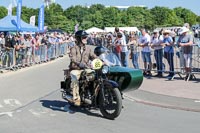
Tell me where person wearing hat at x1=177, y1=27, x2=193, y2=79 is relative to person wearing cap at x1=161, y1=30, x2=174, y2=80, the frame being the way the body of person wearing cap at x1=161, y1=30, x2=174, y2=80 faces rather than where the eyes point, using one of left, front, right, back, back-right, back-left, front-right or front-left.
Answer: left

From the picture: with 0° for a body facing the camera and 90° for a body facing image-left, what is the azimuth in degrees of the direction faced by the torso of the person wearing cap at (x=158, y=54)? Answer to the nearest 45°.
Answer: approximately 45°

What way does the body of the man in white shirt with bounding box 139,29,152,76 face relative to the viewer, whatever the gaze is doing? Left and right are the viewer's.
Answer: facing the viewer and to the left of the viewer

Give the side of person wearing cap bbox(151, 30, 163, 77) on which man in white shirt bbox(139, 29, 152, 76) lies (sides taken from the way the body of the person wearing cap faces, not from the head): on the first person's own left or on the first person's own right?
on the first person's own right

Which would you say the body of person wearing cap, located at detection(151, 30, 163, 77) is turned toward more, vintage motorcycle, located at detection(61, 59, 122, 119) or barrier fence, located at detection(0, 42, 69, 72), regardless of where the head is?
the vintage motorcycle

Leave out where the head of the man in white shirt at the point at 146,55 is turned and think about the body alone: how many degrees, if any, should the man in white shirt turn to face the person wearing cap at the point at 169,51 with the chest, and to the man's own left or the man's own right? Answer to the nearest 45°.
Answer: approximately 90° to the man's own left

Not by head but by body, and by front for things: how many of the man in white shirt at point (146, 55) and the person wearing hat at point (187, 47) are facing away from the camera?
0

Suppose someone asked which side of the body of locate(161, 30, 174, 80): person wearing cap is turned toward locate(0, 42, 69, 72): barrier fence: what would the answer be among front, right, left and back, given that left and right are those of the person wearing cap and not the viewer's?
right

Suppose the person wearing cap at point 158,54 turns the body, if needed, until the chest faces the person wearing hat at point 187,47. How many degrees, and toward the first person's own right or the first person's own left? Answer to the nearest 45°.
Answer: approximately 90° to the first person's own left
